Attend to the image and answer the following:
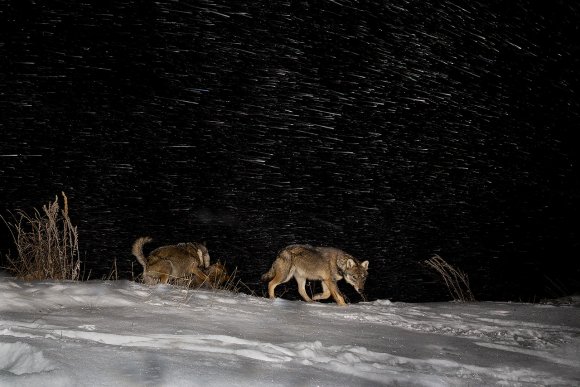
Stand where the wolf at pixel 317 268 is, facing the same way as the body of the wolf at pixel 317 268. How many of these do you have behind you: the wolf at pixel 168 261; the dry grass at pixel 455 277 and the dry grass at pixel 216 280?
2

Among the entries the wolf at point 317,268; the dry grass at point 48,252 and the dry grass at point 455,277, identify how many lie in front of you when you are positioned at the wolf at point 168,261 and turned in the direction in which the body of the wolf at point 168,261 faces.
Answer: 2

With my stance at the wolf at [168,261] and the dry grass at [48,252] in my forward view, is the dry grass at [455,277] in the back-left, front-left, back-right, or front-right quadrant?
back-left

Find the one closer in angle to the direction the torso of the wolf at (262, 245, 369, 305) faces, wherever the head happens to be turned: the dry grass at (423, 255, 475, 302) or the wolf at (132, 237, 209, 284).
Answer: the dry grass

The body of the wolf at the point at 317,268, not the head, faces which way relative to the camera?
to the viewer's right

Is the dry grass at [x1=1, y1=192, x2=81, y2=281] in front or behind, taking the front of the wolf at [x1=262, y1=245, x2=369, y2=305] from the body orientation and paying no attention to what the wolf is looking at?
behind

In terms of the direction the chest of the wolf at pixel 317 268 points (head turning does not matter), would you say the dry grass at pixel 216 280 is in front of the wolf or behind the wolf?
behind

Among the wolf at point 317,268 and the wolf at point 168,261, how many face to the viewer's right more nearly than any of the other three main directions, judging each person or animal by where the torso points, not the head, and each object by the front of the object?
2

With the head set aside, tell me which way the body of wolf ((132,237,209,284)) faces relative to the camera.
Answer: to the viewer's right

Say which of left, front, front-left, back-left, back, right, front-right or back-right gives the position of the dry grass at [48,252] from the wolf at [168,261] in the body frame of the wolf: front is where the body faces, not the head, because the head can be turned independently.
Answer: back-right

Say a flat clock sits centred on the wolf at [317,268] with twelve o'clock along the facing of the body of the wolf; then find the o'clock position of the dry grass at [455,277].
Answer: The dry grass is roughly at 11 o'clock from the wolf.

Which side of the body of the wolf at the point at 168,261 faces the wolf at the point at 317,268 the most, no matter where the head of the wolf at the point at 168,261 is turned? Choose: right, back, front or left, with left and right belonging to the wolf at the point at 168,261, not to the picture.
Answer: front
